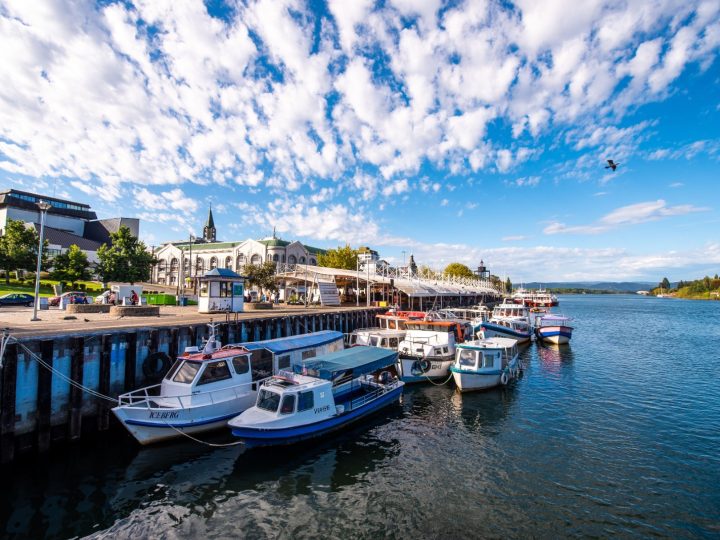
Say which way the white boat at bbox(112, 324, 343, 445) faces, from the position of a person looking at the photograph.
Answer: facing the viewer and to the left of the viewer

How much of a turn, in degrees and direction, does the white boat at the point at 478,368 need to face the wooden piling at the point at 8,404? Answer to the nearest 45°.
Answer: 0° — it already faces it

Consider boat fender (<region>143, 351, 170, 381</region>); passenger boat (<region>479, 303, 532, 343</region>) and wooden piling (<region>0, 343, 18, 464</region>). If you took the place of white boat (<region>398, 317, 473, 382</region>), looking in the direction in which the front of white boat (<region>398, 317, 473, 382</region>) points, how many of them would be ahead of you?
2

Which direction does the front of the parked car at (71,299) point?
to the viewer's left

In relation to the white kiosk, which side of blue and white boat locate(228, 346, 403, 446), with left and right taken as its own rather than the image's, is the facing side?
right

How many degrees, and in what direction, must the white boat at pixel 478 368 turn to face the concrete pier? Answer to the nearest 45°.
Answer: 0° — it already faces it

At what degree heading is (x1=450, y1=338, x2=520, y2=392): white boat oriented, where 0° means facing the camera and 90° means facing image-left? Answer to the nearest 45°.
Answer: approximately 45°

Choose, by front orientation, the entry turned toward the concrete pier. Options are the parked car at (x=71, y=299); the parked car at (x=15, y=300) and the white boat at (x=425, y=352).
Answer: the white boat

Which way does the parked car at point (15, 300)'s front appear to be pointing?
to the viewer's left

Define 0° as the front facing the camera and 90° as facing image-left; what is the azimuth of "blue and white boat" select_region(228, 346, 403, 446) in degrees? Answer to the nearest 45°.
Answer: approximately 45°

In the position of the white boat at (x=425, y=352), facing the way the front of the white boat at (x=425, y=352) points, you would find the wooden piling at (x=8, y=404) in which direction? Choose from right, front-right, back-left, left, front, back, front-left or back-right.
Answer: front

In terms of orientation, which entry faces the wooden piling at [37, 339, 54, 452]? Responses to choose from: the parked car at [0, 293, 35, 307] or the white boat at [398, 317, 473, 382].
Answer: the white boat

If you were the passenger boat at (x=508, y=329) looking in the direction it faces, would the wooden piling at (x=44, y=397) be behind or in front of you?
in front

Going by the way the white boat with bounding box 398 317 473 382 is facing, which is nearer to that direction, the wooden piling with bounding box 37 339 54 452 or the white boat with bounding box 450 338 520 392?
the wooden piling

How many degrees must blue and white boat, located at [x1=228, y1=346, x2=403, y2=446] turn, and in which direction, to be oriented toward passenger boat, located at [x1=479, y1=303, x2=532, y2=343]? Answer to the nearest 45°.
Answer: approximately 180°

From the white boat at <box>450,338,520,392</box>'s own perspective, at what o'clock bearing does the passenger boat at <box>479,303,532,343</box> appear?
The passenger boat is roughly at 5 o'clock from the white boat.
